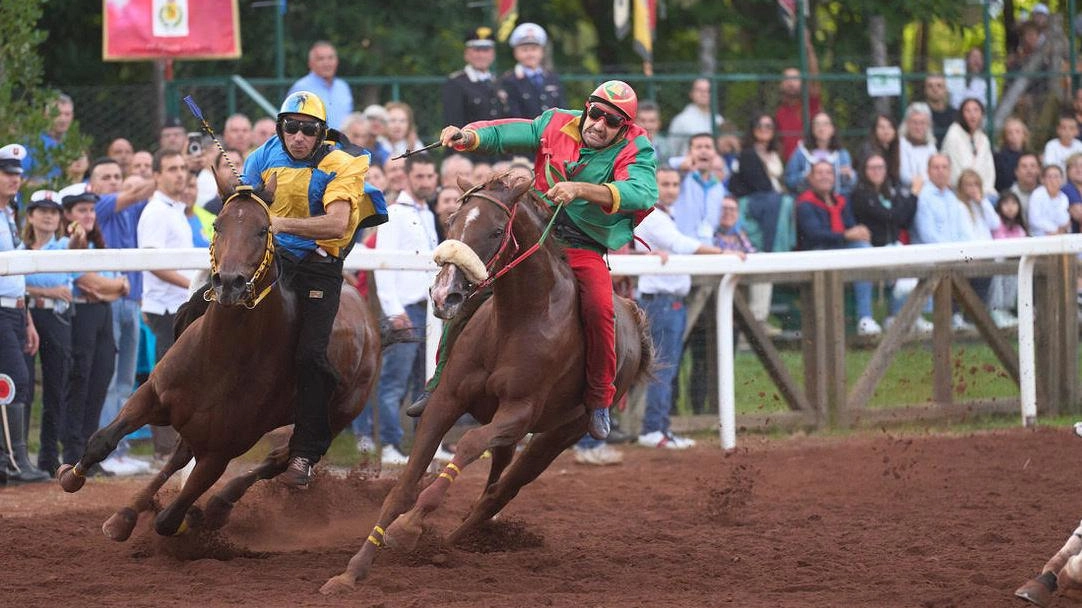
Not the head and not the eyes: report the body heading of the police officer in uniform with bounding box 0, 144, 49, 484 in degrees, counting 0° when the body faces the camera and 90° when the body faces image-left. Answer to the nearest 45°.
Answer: approximately 315°

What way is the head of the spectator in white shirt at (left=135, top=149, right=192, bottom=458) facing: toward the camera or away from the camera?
toward the camera

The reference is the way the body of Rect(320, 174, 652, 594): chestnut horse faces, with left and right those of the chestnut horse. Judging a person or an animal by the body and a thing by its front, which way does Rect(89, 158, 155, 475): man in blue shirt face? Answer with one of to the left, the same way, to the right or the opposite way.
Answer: to the left

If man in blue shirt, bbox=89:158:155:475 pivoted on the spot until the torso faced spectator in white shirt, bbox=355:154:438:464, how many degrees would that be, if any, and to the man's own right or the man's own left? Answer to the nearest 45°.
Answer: approximately 45° to the man's own left

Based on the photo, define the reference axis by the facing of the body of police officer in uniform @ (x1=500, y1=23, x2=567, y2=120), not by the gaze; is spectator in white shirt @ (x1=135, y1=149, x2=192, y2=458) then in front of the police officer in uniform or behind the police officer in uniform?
in front

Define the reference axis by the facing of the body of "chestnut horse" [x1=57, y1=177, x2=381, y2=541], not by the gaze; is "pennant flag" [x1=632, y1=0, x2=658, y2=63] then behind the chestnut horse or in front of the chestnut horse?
behind

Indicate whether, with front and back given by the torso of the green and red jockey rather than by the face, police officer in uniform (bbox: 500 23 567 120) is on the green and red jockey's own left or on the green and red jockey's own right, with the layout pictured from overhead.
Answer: on the green and red jockey's own right

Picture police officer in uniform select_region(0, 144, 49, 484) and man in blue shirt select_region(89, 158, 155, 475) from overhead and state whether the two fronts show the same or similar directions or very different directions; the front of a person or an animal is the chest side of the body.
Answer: same or similar directions

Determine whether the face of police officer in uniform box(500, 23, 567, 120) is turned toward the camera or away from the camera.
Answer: toward the camera

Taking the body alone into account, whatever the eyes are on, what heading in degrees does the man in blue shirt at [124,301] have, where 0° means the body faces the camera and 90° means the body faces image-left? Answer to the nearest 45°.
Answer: approximately 315°

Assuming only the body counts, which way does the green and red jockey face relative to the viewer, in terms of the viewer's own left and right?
facing the viewer and to the left of the viewer

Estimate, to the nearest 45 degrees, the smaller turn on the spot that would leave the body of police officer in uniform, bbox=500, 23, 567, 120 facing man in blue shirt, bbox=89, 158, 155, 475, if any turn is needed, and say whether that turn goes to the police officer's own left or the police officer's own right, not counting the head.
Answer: approximately 45° to the police officer's own right

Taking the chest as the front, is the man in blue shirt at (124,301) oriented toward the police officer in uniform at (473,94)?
no

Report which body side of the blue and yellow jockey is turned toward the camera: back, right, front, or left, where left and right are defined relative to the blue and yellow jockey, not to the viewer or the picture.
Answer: front

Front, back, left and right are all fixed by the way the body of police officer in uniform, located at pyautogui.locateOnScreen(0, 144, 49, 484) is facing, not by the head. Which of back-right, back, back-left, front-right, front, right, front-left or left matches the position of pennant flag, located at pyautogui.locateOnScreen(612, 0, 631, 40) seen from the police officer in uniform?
left

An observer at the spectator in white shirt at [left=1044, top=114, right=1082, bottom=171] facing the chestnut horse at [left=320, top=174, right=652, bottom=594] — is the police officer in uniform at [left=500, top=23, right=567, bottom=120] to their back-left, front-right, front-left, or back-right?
front-right

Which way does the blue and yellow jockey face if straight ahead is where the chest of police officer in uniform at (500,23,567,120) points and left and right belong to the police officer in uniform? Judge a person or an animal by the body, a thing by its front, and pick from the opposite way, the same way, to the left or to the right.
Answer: the same way

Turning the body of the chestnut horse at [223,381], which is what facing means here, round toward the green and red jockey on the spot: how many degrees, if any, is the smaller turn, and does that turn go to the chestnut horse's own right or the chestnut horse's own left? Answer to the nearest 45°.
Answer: approximately 135° to the chestnut horse's own left

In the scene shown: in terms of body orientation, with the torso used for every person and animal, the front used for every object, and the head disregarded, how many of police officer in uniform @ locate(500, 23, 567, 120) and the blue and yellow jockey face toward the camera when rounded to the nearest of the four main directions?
2

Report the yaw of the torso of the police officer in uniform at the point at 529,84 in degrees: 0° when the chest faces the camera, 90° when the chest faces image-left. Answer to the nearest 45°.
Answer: approximately 0°

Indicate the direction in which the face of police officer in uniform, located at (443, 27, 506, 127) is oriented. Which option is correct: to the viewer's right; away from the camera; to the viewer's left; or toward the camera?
toward the camera
